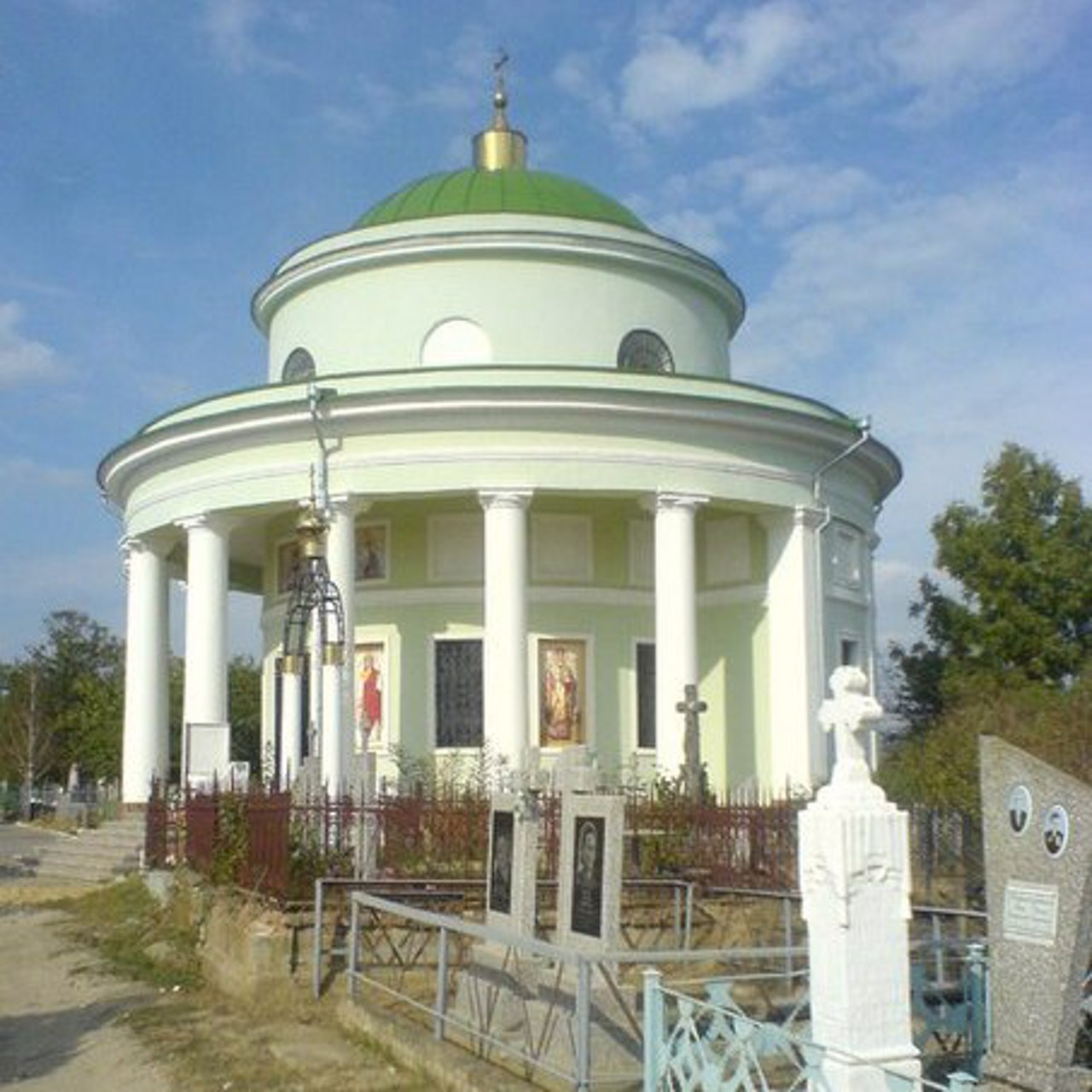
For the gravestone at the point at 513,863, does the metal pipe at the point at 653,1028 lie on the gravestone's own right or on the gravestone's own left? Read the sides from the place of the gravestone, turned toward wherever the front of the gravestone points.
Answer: on the gravestone's own left

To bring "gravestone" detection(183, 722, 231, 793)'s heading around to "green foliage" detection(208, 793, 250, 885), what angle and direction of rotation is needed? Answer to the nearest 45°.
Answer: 0° — it already faces it

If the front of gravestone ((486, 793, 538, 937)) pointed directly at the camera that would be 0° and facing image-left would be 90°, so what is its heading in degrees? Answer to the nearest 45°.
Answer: approximately 45°

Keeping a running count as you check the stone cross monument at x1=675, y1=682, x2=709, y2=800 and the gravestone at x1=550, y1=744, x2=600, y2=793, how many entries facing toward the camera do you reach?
2

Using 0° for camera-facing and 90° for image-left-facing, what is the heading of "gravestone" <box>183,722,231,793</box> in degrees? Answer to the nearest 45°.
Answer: approximately 0°

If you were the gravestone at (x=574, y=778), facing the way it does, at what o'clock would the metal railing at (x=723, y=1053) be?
The metal railing is roughly at 12 o'clock from the gravestone.

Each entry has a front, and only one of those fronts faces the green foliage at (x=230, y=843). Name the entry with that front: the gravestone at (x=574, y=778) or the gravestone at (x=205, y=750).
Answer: the gravestone at (x=205, y=750)

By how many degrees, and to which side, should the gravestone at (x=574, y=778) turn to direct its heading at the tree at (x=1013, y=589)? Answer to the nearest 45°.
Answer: approximately 135° to its left
